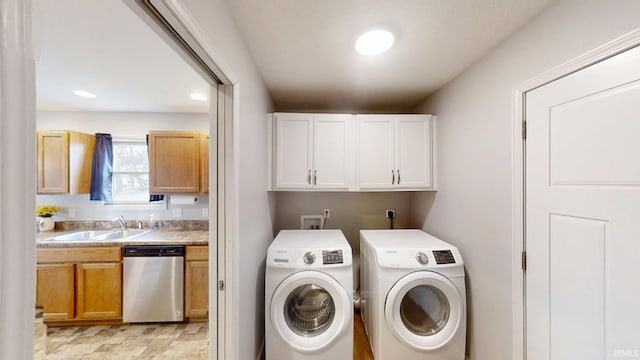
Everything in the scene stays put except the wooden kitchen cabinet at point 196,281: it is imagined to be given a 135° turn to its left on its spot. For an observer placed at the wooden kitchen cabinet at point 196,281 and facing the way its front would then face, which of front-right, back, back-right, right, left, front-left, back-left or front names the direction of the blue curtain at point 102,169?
left

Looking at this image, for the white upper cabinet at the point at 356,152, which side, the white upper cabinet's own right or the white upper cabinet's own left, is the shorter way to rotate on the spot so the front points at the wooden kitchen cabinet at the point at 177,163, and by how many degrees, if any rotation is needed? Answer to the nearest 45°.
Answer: approximately 90° to the white upper cabinet's own right

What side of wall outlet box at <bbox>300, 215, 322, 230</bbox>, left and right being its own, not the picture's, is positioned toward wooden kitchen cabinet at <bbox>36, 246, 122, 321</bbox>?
right

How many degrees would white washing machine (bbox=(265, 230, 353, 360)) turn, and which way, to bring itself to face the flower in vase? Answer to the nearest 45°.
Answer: approximately 90° to its right

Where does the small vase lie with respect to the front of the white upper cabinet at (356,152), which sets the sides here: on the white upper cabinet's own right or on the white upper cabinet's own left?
on the white upper cabinet's own right

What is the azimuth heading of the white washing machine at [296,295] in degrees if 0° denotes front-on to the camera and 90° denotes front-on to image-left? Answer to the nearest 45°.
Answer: approximately 0°

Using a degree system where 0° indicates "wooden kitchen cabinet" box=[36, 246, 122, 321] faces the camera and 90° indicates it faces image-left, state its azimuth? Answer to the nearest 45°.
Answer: approximately 0°

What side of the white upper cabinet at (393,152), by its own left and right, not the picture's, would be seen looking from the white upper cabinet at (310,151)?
right
